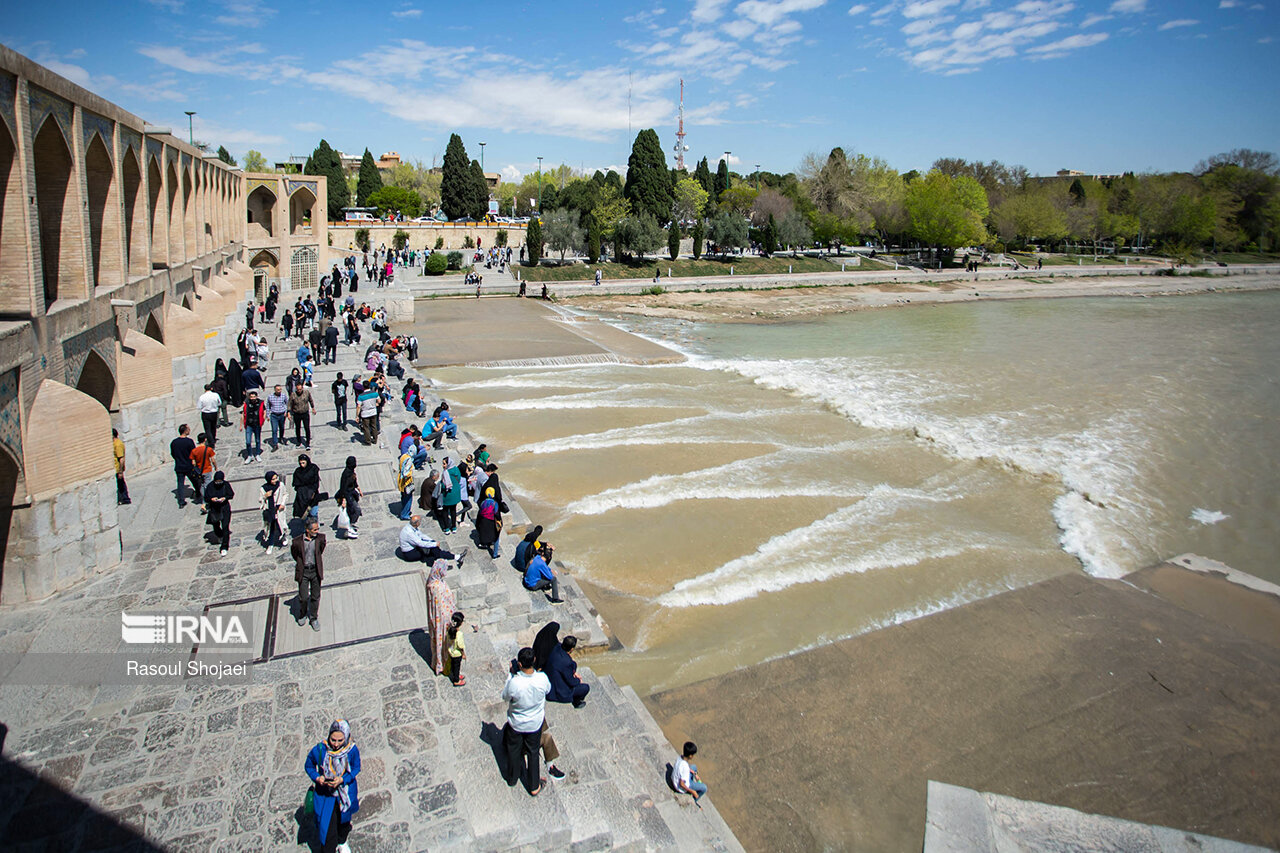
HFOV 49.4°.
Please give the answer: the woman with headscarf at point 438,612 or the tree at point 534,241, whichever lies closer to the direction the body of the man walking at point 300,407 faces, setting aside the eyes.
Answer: the woman with headscarf

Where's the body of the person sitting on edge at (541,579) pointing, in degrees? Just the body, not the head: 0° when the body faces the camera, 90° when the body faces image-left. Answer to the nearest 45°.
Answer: approximately 270°

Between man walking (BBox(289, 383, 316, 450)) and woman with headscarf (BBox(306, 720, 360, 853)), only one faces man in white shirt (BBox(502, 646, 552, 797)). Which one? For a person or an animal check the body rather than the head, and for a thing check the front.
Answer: the man walking

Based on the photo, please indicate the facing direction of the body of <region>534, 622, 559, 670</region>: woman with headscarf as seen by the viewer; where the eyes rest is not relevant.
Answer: to the viewer's right

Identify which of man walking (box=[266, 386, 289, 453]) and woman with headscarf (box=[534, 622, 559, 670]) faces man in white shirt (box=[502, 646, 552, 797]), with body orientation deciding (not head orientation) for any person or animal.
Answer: the man walking

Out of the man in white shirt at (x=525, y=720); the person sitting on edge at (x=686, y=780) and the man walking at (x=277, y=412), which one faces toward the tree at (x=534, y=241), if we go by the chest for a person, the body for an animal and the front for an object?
the man in white shirt

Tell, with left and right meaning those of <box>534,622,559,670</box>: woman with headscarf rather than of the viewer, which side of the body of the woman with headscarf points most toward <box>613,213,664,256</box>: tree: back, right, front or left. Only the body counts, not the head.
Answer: left

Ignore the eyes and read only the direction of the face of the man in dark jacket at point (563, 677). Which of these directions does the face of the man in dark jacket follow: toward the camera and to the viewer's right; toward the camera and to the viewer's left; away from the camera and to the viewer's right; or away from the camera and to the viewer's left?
away from the camera and to the viewer's right

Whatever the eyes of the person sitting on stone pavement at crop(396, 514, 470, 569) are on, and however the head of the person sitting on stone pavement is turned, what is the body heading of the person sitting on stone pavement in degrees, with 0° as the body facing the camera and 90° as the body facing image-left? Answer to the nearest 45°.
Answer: approximately 270°

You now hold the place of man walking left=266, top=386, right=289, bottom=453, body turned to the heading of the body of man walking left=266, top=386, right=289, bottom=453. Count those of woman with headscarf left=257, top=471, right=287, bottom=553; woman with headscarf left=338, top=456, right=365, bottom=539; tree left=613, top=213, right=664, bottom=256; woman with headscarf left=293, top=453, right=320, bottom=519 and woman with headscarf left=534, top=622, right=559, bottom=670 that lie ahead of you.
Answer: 4

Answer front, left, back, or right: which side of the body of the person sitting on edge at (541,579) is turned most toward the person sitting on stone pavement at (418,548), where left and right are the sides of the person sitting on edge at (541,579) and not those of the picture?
back
